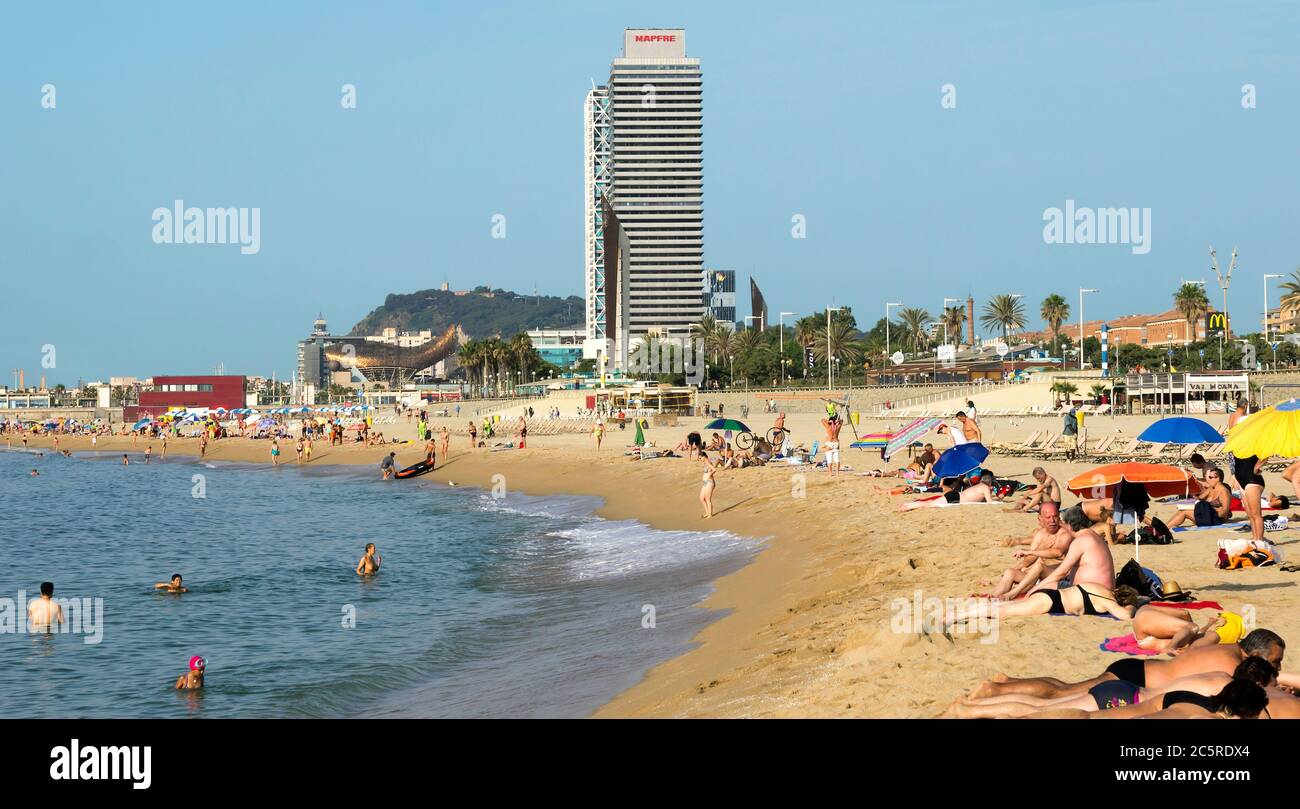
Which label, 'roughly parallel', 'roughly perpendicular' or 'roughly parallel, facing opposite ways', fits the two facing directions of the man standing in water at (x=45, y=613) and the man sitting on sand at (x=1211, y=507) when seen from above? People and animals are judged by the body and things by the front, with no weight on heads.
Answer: roughly perpendicular

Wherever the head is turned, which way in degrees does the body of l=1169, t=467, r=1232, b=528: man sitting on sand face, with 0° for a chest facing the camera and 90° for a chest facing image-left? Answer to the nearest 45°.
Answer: approximately 45°

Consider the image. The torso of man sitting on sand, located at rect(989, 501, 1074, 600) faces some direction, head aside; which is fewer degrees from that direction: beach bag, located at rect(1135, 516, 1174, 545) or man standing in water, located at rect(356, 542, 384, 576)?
the man standing in water

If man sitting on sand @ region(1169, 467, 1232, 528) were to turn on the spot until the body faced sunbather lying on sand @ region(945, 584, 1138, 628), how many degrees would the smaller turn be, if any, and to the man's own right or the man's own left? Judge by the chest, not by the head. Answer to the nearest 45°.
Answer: approximately 45° to the man's own left

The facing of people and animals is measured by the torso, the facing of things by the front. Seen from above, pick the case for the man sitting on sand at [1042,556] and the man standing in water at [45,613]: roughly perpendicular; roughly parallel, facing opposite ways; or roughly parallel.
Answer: roughly perpendicular

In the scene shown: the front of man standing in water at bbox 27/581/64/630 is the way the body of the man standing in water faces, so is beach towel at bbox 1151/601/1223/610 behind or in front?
behind
